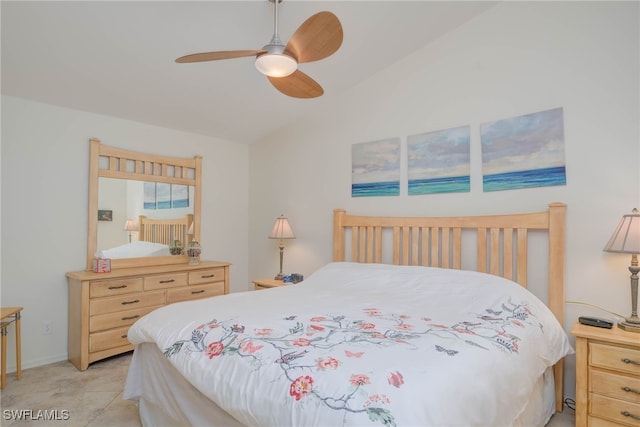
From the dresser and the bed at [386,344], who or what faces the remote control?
the dresser

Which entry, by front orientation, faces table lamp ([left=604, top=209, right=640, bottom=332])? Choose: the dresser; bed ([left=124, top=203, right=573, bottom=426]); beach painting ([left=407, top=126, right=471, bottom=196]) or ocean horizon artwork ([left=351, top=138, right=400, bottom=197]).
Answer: the dresser

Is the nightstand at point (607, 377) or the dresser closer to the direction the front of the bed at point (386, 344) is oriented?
the dresser

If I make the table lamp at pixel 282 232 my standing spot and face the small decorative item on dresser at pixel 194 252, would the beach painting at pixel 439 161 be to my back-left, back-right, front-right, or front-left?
back-left

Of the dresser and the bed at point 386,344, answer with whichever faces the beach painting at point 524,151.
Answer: the dresser

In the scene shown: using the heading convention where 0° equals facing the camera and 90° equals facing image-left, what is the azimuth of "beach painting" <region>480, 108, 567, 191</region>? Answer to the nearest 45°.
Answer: approximately 45°

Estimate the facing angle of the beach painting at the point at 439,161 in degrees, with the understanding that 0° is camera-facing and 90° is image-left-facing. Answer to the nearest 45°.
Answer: approximately 45°

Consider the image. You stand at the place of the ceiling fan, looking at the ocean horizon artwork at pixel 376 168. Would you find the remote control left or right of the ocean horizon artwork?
right

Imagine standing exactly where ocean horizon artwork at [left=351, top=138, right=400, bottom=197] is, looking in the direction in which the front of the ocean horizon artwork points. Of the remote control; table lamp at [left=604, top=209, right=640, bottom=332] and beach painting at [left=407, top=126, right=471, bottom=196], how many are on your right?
0

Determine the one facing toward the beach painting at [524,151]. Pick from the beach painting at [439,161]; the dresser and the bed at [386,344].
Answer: the dresser

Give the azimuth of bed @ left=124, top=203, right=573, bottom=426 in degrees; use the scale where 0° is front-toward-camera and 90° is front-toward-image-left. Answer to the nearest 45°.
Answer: approximately 45°

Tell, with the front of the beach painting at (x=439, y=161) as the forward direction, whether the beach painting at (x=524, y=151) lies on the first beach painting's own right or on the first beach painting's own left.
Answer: on the first beach painting's own left

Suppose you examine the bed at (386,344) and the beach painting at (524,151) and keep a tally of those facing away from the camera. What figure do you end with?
0

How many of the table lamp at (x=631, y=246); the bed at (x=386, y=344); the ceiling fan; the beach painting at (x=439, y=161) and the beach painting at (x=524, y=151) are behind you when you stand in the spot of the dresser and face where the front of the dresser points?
0

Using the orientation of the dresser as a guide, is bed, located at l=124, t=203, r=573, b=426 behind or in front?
in front

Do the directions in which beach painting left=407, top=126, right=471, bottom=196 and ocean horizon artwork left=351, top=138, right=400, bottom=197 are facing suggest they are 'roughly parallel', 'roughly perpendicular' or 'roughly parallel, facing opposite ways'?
roughly parallel

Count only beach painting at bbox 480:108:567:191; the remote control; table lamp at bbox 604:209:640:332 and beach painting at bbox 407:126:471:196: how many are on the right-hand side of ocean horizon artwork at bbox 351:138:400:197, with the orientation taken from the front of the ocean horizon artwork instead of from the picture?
0

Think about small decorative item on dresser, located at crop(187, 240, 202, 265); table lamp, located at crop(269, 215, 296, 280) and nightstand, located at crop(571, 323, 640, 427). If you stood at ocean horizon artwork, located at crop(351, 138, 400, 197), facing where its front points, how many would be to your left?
1

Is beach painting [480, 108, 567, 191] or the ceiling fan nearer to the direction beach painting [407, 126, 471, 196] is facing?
the ceiling fan

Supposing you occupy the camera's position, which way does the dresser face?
facing the viewer and to the right of the viewer

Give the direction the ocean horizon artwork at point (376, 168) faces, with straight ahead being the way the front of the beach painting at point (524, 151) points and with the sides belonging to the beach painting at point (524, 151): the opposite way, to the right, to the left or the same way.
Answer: the same way
